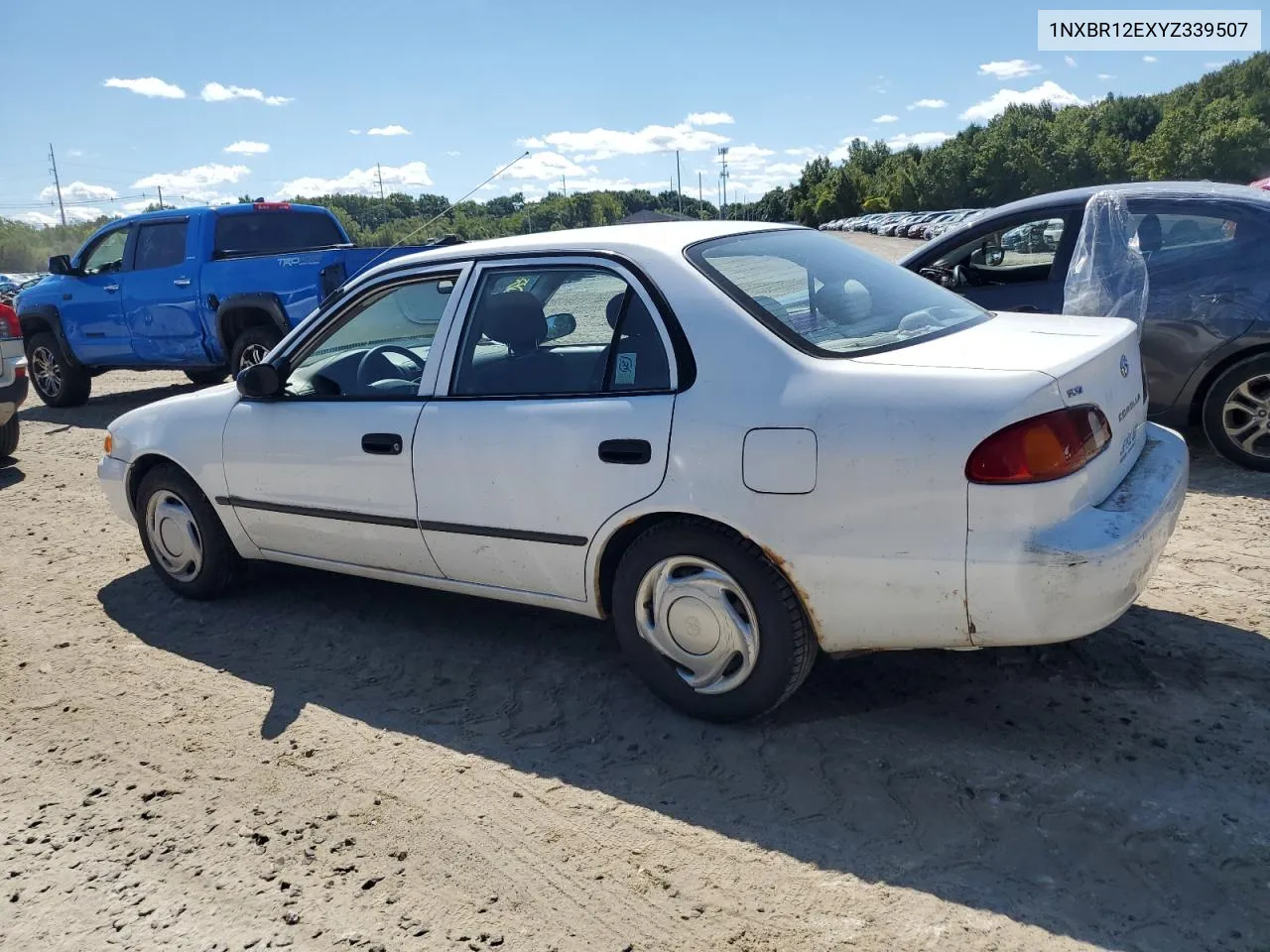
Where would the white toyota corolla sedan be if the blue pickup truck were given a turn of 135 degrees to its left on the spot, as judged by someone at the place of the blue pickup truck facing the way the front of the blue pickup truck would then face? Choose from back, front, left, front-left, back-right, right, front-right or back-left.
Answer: front

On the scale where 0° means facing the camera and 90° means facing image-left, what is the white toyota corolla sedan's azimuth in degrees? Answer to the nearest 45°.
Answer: approximately 135°

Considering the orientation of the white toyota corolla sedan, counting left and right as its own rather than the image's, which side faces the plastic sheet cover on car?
right

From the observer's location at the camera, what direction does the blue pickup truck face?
facing away from the viewer and to the left of the viewer

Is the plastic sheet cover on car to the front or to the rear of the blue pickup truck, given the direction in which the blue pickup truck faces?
to the rear
